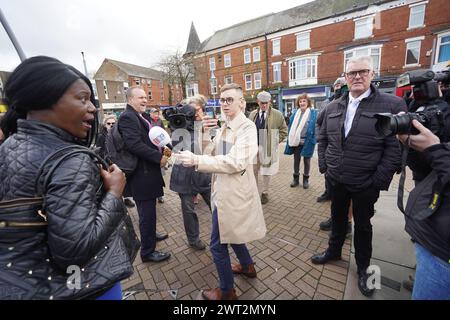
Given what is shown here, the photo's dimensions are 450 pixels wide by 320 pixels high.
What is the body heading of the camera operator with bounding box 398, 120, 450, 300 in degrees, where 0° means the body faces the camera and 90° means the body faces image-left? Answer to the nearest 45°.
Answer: approximately 90°

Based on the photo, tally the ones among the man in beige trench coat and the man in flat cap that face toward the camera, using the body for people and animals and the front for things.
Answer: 1

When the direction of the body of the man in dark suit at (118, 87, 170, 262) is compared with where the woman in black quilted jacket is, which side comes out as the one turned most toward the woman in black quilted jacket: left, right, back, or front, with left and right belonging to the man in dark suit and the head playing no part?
right

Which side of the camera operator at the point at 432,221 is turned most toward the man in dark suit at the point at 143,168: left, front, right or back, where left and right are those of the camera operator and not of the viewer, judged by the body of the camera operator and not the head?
front

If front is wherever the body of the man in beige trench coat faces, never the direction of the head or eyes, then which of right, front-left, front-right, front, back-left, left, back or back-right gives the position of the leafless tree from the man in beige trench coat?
right

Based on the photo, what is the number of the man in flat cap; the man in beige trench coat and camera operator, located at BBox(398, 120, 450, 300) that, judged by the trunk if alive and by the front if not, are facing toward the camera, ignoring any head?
1

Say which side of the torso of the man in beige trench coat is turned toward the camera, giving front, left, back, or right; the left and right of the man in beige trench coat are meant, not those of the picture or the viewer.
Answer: left

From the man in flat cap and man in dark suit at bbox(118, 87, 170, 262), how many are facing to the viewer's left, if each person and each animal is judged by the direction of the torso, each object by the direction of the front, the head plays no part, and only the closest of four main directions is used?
0

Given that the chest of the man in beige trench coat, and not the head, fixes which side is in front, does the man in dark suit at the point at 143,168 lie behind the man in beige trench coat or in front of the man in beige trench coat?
in front

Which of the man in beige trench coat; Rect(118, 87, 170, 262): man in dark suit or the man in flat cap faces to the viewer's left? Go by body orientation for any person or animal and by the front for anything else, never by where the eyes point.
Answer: the man in beige trench coat
